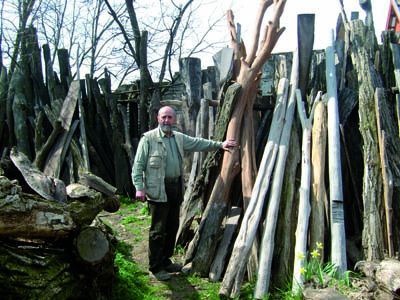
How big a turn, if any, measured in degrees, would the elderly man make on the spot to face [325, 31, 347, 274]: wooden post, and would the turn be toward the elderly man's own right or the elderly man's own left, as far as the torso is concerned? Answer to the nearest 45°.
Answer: approximately 45° to the elderly man's own left

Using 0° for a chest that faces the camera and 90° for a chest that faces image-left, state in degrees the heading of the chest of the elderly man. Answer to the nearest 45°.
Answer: approximately 315°

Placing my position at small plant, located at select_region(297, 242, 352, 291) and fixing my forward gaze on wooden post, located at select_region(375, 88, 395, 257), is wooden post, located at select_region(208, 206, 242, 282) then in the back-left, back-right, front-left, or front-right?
back-left

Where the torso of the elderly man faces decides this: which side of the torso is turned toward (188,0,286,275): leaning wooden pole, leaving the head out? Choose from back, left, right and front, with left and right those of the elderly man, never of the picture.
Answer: left

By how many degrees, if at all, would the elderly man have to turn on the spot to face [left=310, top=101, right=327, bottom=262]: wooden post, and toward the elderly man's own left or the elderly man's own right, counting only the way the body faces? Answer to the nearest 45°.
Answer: approximately 45° to the elderly man's own left

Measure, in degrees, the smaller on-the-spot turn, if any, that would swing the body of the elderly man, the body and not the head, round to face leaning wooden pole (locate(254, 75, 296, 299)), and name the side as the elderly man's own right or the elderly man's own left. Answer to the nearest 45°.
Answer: approximately 45° to the elderly man's own left

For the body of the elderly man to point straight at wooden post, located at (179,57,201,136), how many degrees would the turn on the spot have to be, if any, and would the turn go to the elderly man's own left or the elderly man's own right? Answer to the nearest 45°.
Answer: approximately 135° to the elderly man's own left
